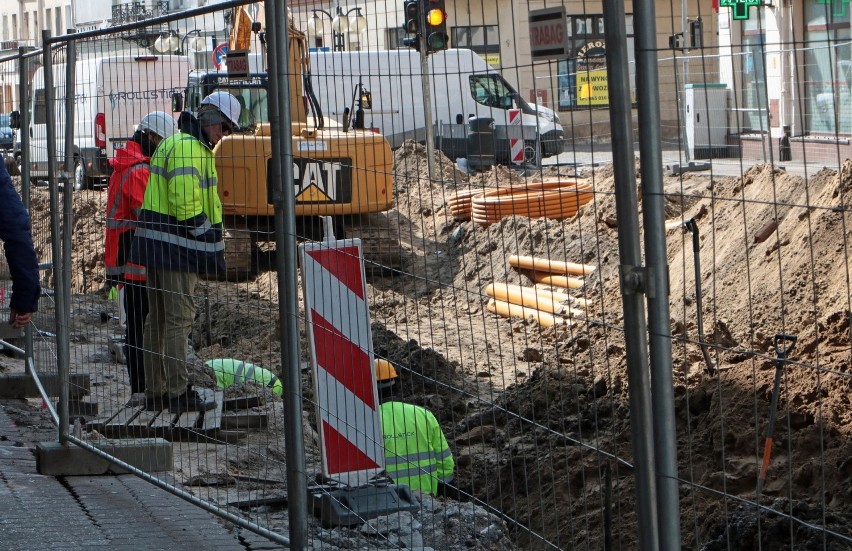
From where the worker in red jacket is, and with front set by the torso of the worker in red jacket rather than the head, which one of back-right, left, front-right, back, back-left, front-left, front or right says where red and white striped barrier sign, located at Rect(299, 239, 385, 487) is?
right

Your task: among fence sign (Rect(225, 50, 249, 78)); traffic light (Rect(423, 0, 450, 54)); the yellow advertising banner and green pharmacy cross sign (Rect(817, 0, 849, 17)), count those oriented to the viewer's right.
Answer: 0

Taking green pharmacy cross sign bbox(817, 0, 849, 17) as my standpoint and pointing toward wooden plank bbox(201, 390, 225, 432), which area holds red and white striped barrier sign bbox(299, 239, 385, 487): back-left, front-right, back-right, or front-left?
front-left

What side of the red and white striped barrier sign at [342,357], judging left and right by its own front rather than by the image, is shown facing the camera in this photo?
front

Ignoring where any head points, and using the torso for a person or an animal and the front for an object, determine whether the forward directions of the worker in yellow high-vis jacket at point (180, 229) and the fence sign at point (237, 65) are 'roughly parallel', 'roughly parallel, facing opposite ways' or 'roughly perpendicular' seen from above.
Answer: roughly perpendicular

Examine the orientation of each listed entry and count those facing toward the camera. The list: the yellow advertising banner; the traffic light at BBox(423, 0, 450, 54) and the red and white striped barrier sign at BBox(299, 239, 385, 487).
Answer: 3

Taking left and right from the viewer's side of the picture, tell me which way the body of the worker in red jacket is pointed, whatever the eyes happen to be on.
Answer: facing to the right of the viewer

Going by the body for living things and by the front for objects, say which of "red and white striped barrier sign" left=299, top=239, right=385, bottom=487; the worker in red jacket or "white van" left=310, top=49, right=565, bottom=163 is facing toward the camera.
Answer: the red and white striped barrier sign

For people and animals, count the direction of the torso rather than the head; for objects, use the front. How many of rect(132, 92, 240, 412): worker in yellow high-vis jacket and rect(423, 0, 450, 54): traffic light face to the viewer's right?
1

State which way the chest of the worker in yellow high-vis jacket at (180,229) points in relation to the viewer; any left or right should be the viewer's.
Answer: facing to the right of the viewer

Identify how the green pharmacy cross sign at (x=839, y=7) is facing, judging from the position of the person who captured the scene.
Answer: facing the viewer
